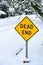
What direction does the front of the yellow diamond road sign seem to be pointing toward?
toward the camera

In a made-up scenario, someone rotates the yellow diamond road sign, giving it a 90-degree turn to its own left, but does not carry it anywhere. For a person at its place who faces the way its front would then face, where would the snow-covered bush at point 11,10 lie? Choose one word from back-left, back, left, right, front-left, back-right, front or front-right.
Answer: left
